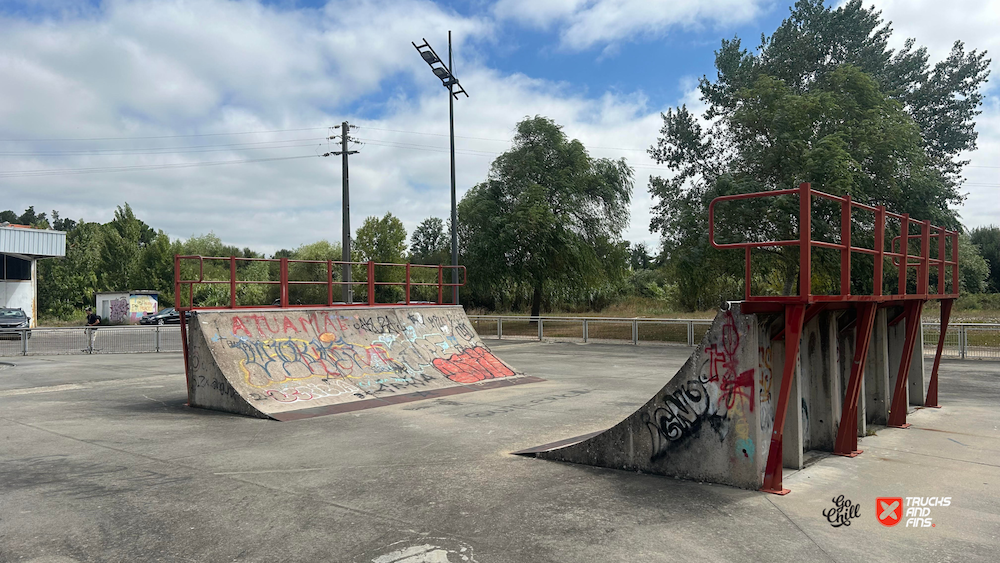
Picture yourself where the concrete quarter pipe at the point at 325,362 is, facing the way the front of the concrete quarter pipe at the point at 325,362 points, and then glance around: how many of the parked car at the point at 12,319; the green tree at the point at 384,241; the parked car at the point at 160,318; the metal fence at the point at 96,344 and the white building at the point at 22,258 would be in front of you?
0

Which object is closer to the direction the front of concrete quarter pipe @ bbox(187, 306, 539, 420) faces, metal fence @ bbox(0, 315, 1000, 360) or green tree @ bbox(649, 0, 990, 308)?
the green tree

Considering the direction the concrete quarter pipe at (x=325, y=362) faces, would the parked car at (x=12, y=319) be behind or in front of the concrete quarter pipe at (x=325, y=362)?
behind

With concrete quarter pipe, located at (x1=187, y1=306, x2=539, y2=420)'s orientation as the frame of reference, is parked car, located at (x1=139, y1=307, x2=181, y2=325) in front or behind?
behind

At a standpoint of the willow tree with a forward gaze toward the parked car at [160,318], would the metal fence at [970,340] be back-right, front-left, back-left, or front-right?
back-left

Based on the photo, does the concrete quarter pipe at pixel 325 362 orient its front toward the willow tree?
no

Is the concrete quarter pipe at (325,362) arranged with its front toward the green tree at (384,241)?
no

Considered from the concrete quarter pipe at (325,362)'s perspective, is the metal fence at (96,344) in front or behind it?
behind

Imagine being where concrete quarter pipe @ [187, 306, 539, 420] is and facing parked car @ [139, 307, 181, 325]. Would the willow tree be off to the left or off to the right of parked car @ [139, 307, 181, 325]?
right

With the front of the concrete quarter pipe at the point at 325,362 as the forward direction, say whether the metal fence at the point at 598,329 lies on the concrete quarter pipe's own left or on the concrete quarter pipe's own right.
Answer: on the concrete quarter pipe's own left

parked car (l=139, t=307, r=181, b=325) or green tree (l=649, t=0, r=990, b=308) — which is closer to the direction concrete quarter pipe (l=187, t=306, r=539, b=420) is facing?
the green tree

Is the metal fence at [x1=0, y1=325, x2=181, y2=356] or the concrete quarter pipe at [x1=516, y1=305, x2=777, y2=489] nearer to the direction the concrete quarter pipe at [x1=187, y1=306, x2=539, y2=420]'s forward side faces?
the concrete quarter pipe

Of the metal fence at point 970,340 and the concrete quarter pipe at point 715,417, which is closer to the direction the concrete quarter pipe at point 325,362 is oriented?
the concrete quarter pipe

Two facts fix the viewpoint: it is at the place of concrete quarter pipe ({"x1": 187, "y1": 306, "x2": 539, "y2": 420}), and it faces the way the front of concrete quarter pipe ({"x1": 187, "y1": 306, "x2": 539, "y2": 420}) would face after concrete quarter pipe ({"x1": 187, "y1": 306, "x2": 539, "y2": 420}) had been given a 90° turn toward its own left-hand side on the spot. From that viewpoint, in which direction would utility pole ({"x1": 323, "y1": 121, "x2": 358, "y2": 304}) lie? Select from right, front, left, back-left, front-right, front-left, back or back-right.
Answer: front-left

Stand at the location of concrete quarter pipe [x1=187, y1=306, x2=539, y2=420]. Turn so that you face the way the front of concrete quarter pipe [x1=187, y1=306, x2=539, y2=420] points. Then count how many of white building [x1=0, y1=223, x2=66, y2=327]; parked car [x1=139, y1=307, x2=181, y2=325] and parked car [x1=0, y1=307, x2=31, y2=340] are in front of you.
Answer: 0

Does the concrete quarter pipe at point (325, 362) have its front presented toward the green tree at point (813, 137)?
no
